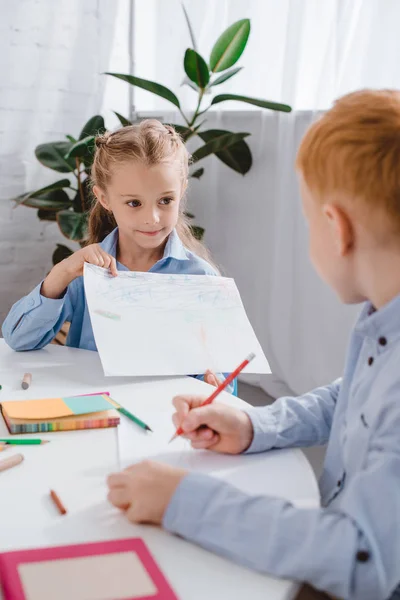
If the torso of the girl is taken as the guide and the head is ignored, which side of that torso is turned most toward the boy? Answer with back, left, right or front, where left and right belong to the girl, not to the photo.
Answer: front

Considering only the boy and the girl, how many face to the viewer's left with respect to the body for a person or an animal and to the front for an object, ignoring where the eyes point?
1

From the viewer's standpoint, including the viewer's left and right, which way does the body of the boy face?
facing to the left of the viewer

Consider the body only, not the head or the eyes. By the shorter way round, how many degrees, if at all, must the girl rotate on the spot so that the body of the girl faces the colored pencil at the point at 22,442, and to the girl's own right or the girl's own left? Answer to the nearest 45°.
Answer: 0° — they already face it

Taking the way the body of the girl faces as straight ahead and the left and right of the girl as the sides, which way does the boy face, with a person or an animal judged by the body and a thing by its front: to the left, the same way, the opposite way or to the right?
to the right

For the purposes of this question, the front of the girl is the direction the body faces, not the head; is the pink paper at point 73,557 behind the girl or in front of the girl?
in front

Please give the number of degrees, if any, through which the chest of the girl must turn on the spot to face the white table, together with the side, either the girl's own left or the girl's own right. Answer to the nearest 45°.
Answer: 0° — they already face it

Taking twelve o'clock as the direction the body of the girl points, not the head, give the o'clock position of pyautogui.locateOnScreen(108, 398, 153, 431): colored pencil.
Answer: The colored pencil is roughly at 12 o'clock from the girl.

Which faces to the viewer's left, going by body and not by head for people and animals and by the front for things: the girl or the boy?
the boy

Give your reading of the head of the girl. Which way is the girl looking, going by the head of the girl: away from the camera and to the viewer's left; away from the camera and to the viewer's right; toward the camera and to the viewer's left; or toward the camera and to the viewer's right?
toward the camera and to the viewer's right

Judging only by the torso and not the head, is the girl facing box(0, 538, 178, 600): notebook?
yes

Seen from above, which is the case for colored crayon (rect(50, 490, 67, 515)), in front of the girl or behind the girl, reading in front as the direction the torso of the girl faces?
in front

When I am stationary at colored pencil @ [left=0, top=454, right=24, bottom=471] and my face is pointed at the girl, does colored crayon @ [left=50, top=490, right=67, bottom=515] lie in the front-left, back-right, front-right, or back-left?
back-right

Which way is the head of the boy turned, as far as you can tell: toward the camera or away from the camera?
away from the camera
